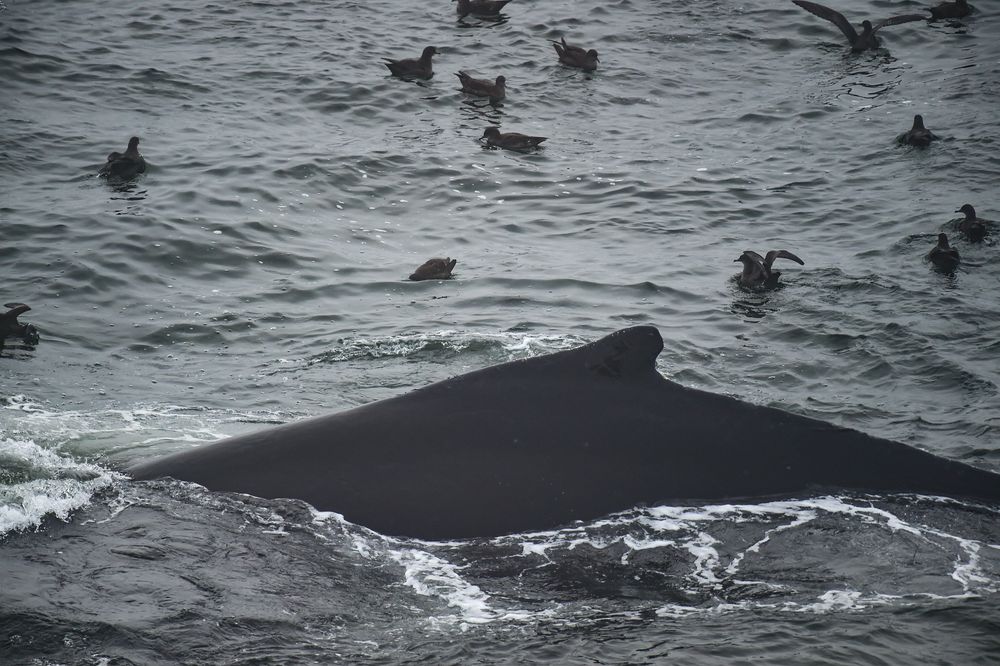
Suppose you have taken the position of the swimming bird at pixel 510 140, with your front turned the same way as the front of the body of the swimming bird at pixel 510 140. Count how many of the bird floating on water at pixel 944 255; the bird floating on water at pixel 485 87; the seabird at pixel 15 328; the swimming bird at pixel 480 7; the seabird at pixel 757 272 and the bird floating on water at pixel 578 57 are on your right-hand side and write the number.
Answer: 3

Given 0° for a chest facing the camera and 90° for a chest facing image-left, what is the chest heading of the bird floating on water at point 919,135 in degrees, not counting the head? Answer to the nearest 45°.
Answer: approximately 180°

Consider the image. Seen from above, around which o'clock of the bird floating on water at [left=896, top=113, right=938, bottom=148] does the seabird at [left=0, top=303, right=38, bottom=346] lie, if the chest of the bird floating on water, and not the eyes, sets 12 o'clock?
The seabird is roughly at 7 o'clock from the bird floating on water.

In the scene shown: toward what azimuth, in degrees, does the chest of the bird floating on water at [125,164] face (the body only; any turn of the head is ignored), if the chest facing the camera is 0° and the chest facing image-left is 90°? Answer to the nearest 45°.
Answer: approximately 270°

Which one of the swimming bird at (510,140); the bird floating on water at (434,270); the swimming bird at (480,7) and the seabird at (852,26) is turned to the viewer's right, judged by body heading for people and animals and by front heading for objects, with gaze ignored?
the bird floating on water
